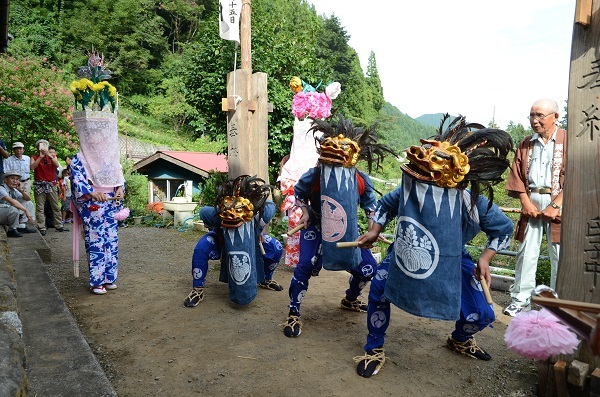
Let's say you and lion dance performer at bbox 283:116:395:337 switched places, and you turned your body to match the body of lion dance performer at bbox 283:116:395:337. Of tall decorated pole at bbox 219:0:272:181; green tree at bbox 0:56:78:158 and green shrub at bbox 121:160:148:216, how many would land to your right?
3

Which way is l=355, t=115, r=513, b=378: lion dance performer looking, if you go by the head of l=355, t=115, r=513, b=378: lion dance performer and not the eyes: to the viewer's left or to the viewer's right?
to the viewer's left

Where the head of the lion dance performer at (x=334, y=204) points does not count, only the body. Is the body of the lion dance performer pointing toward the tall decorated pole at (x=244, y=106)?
no

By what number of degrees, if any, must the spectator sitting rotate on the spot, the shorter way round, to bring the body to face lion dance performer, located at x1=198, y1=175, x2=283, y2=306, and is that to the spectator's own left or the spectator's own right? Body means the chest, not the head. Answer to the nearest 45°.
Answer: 0° — they already face them

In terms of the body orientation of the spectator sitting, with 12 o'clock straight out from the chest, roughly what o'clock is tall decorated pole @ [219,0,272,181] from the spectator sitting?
The tall decorated pole is roughly at 12 o'clock from the spectator sitting.

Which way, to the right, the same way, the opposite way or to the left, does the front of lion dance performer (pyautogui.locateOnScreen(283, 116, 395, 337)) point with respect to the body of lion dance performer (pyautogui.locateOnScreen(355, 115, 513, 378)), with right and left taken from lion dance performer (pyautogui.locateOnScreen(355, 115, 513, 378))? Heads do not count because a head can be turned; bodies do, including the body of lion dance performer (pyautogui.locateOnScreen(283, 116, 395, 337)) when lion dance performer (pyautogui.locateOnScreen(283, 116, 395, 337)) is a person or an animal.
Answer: the same way

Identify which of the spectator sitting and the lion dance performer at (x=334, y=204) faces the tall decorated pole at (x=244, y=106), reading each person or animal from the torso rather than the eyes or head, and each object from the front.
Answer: the spectator sitting

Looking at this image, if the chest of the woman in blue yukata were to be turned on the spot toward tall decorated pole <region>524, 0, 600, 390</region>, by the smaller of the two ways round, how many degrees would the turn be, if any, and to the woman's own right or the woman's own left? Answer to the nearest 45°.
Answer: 0° — they already face it

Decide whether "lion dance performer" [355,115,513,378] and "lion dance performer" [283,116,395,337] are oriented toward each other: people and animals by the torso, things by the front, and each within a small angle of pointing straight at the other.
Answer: no

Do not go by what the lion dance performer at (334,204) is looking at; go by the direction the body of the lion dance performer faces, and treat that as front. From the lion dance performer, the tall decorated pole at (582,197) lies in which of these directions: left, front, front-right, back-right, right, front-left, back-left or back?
left

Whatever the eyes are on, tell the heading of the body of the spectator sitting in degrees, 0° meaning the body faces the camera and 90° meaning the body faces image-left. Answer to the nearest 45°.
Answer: approximately 315°

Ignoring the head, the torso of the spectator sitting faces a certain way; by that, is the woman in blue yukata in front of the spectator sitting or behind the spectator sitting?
in front

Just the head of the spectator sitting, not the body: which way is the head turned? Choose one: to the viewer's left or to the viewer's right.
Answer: to the viewer's right

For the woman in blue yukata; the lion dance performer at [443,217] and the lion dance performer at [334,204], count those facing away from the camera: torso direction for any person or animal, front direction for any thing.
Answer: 0

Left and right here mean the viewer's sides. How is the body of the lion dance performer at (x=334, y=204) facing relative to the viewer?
facing the viewer and to the left of the viewer

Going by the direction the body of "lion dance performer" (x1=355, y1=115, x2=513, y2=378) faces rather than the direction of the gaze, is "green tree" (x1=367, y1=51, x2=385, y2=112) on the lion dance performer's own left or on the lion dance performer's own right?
on the lion dance performer's own right

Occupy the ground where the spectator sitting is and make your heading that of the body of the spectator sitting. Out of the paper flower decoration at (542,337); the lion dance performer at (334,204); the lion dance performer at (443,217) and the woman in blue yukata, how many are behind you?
0

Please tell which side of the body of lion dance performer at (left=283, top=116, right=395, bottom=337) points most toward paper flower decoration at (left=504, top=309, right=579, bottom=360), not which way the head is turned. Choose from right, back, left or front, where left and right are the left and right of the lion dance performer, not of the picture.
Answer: left
